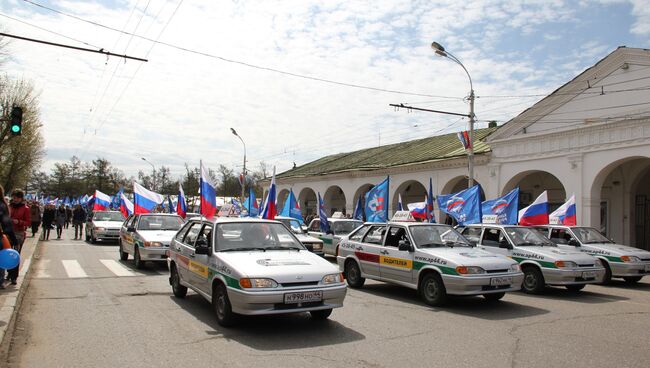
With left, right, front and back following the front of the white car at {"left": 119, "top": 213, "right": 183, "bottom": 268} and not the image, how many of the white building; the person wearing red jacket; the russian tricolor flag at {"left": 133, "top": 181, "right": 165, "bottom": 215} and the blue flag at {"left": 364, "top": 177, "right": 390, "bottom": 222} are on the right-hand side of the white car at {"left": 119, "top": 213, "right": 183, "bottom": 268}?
1

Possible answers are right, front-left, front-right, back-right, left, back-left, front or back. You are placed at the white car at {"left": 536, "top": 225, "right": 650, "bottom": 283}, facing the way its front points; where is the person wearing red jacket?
right

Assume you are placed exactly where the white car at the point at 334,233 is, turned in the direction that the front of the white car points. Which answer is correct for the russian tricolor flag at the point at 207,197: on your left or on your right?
on your right

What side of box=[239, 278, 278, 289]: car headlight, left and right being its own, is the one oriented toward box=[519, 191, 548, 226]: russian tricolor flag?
left

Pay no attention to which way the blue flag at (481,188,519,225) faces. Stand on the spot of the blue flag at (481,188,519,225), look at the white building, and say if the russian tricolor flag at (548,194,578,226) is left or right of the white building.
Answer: right

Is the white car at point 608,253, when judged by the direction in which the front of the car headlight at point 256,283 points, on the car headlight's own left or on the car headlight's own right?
on the car headlight's own left
